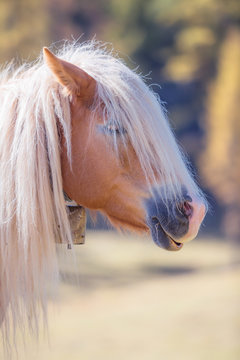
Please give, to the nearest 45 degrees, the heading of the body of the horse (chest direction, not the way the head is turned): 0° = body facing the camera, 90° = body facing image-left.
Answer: approximately 270°
